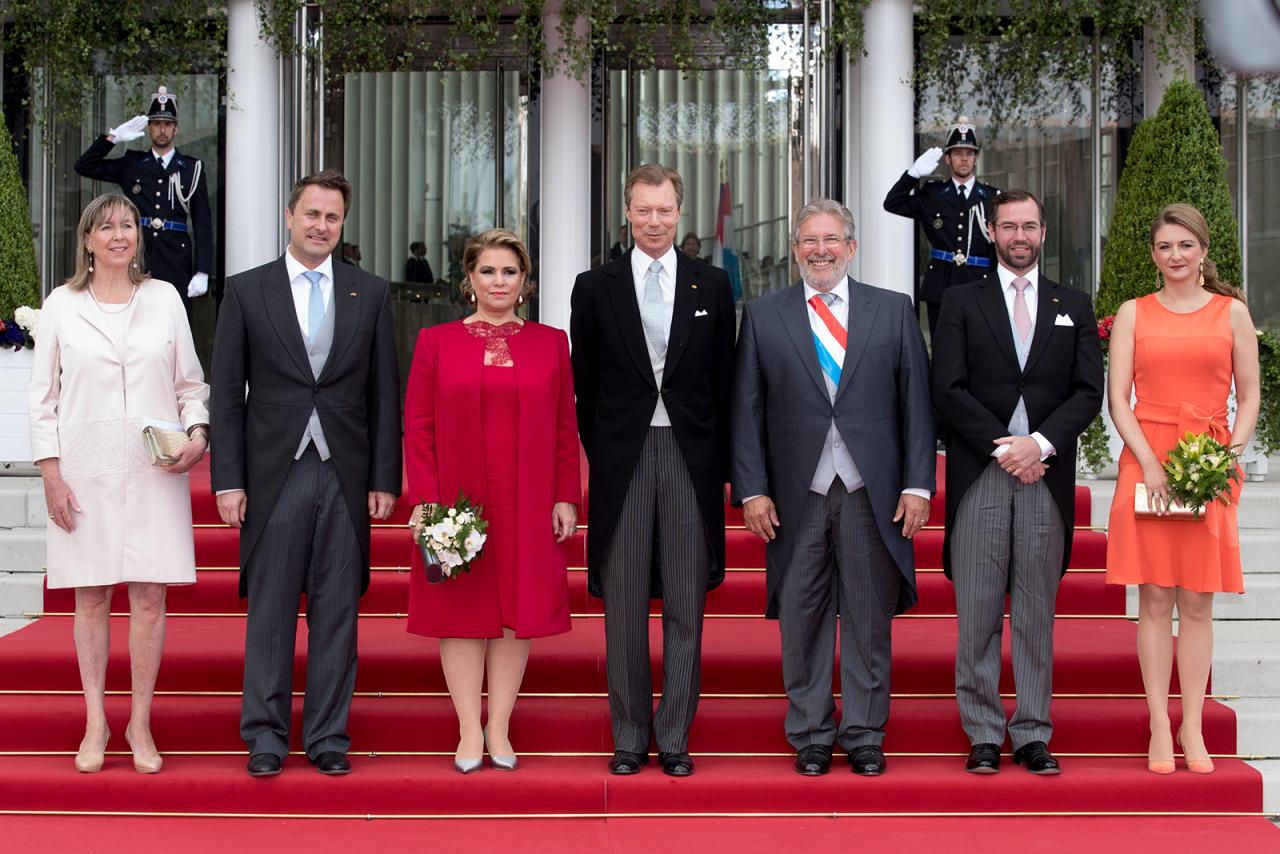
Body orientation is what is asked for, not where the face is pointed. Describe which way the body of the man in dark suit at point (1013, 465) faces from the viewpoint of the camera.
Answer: toward the camera

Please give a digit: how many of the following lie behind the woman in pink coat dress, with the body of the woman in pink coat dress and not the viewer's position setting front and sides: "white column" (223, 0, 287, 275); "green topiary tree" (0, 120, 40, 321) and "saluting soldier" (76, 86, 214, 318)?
3

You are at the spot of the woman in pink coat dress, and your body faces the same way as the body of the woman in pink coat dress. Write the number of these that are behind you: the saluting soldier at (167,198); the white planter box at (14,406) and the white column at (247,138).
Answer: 3

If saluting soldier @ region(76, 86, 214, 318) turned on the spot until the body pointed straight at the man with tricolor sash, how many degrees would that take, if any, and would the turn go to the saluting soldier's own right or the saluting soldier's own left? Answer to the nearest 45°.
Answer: approximately 45° to the saluting soldier's own left

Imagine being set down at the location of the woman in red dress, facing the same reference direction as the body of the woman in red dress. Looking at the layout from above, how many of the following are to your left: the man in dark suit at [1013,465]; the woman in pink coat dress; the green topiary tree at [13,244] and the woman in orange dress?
2

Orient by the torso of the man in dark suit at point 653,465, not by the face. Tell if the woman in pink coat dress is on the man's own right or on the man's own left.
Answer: on the man's own right

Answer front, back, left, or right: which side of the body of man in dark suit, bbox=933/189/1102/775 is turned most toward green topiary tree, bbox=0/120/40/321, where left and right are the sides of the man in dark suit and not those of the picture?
right

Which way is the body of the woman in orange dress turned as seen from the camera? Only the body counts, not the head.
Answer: toward the camera

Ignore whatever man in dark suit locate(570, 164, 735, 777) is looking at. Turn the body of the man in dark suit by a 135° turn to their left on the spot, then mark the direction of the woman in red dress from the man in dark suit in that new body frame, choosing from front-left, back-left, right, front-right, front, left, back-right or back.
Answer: back-left

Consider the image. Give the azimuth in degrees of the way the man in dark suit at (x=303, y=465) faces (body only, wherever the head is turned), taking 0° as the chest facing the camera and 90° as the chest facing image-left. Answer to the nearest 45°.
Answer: approximately 0°

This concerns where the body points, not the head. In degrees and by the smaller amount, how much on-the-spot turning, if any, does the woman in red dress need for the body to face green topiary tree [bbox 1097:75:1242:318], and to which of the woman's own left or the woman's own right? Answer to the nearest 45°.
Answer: approximately 135° to the woman's own left

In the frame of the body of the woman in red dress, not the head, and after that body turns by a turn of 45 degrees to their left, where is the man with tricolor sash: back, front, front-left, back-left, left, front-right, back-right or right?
front-left
